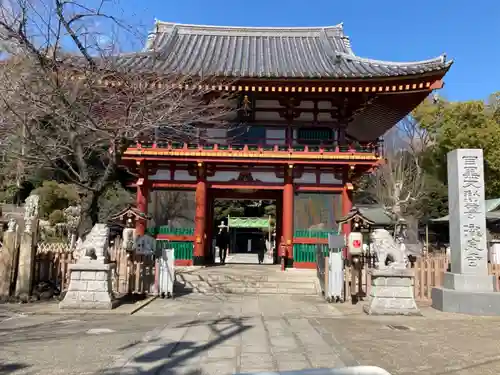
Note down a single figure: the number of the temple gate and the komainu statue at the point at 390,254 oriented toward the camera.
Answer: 1

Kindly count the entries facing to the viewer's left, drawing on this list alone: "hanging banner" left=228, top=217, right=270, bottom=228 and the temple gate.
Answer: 0

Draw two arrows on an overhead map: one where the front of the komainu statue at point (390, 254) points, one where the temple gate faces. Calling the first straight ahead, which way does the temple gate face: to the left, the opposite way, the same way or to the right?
to the left

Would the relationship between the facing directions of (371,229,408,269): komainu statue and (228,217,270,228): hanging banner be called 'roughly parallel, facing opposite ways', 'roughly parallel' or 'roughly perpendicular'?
roughly perpendicular

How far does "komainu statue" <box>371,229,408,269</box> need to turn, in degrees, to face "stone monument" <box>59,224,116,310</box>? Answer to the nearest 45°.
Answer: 0° — it already faces it

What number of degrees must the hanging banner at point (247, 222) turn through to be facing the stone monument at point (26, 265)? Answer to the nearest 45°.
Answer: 0° — it already faces it

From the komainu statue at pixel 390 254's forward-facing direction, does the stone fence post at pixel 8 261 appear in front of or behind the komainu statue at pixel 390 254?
in front

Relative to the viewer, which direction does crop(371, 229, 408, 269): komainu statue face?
to the viewer's left

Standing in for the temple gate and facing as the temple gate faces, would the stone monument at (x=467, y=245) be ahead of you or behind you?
ahead

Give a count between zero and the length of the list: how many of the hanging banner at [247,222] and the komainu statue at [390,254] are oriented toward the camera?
1

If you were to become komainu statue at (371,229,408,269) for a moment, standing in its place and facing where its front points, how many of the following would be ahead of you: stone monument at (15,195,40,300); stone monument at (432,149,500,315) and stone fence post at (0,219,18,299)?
2
